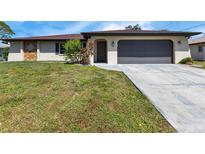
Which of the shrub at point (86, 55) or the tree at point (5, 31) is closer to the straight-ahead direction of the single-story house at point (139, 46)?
the shrub

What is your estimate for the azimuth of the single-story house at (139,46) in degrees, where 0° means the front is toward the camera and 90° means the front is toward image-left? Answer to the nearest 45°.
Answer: approximately 0°

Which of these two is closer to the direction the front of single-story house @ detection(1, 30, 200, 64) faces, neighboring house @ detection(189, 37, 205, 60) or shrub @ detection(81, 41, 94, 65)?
the shrub

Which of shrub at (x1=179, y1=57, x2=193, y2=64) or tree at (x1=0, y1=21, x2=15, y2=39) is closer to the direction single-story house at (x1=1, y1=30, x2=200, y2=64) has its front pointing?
the shrub
